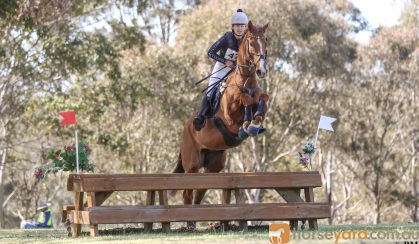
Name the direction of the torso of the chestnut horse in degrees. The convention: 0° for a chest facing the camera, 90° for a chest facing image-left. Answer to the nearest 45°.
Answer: approximately 315°
